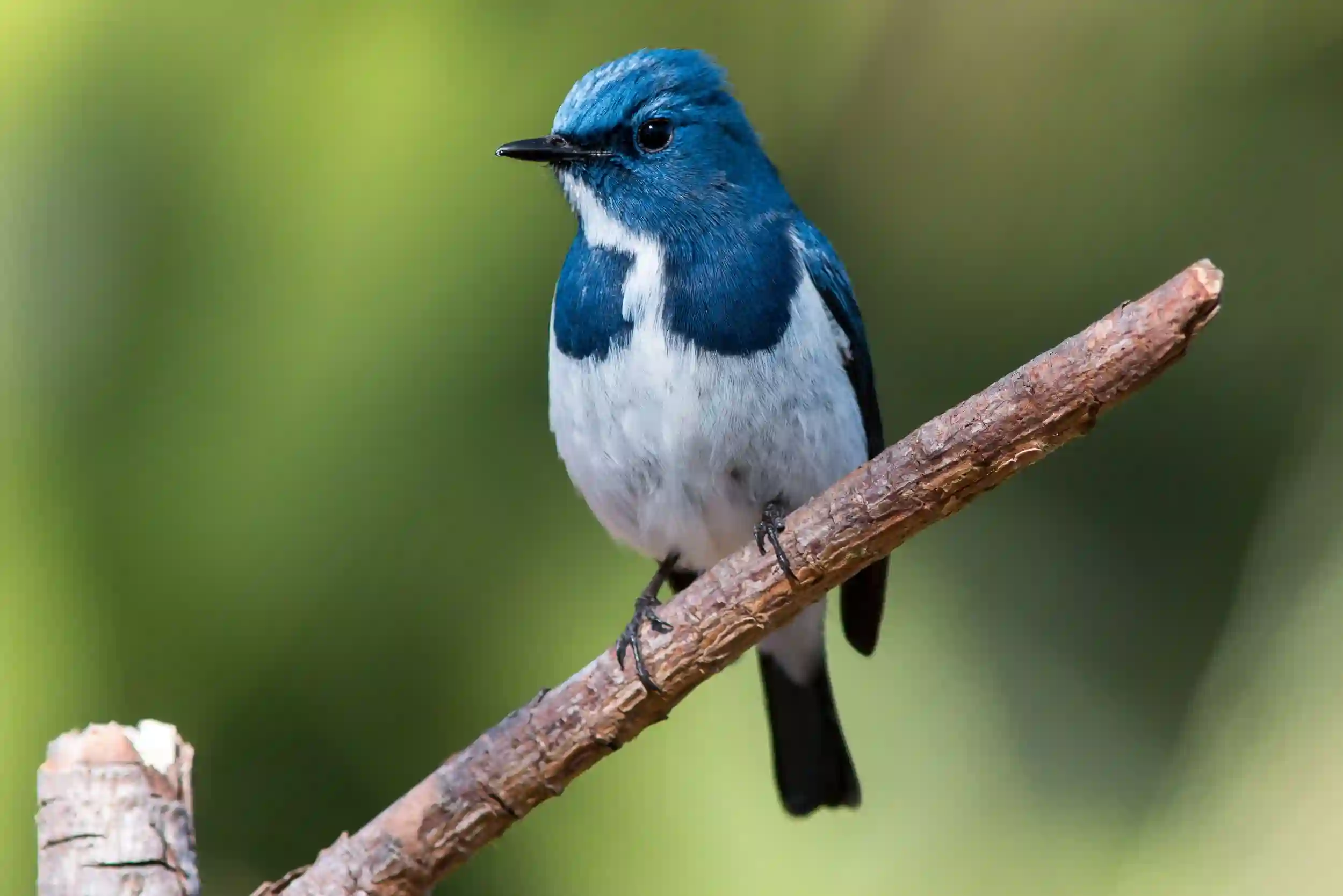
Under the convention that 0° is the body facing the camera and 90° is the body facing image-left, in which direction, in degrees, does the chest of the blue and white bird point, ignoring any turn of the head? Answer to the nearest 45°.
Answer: approximately 45°

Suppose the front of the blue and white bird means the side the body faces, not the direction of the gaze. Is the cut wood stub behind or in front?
in front
